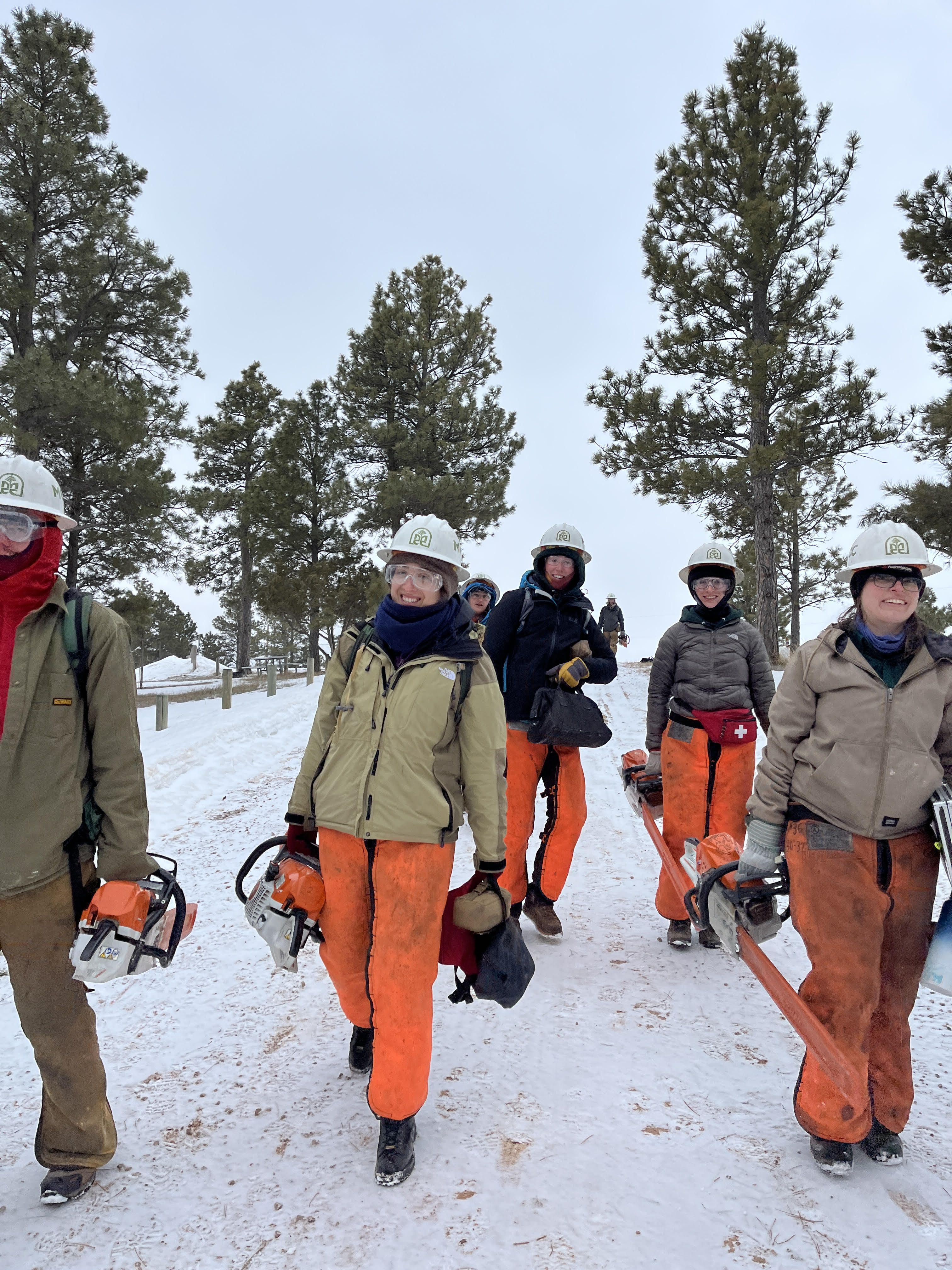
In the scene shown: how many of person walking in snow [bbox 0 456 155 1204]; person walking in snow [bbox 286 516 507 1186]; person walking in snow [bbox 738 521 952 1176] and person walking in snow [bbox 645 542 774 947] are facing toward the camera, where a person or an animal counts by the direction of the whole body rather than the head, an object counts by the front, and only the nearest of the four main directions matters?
4

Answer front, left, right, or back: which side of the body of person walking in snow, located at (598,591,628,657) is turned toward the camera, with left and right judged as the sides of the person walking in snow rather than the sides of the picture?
front

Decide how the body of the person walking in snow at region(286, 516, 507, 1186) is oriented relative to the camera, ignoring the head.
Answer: toward the camera

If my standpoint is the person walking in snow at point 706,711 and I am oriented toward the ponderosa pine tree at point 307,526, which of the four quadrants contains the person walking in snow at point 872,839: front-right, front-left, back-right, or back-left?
back-left

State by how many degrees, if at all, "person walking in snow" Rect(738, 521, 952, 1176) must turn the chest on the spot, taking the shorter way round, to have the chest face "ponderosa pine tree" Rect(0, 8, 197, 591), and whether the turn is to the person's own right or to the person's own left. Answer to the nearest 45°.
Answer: approximately 135° to the person's own right

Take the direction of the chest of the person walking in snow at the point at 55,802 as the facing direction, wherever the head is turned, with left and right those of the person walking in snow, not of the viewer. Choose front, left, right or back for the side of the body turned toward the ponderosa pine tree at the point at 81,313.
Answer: back

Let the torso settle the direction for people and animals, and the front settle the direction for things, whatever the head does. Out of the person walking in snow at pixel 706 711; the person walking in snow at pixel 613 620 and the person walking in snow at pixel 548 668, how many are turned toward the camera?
3

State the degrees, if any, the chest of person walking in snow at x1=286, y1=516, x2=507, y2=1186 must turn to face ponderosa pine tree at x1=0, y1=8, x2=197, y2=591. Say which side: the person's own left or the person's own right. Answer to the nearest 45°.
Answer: approximately 135° to the person's own right

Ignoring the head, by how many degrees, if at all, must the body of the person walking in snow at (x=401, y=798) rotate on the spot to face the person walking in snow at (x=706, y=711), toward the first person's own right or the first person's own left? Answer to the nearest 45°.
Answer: approximately 135° to the first person's own left

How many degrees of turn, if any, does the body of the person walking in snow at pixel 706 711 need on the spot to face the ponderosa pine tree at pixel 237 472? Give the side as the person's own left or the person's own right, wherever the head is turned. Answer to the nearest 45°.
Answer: approximately 135° to the person's own right

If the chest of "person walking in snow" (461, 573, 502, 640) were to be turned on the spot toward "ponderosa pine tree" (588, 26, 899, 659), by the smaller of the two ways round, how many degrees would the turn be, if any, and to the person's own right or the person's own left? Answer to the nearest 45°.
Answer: approximately 135° to the person's own left

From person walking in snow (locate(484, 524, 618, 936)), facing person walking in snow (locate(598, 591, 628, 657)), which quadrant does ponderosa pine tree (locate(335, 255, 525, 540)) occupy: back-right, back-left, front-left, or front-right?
front-left

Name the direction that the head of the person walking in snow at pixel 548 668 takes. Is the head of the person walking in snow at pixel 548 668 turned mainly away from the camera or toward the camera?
toward the camera

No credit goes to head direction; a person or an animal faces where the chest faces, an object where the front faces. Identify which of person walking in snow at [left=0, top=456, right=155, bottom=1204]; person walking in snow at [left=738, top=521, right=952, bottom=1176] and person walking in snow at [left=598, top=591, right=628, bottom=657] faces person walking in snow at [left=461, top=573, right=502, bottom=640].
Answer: person walking in snow at [left=598, top=591, right=628, bottom=657]

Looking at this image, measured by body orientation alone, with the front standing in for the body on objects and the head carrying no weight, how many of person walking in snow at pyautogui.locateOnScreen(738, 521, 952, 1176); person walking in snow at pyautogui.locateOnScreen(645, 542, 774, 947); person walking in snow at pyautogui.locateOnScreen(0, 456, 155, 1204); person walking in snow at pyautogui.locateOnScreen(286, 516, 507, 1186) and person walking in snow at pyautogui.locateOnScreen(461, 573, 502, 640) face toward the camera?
5

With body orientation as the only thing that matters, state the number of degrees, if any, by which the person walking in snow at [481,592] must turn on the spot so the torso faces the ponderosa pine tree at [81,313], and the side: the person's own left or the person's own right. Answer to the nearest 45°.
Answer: approximately 135° to the person's own right

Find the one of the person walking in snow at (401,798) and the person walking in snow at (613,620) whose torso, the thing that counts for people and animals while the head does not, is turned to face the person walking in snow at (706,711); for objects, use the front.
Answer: the person walking in snow at (613,620)

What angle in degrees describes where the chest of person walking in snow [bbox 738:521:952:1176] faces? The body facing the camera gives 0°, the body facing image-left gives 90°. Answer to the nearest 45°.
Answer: approximately 0°

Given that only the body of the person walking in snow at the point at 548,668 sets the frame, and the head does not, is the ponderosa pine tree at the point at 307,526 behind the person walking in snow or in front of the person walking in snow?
behind

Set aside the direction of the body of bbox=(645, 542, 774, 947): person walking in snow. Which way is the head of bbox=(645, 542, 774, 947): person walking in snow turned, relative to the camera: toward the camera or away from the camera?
toward the camera
